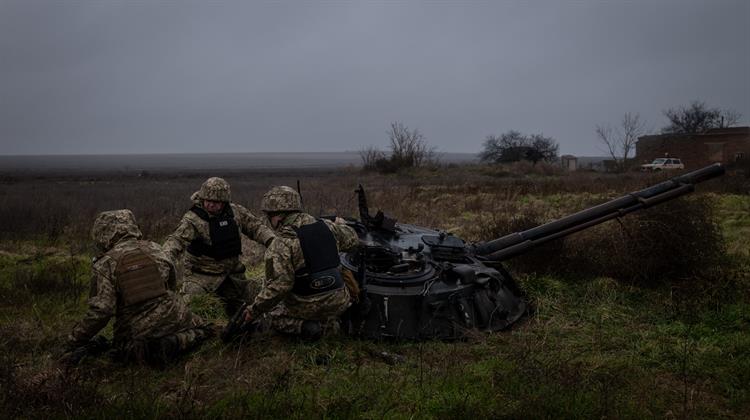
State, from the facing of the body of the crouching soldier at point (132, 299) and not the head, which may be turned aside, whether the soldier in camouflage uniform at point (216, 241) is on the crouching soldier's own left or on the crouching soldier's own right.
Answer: on the crouching soldier's own right

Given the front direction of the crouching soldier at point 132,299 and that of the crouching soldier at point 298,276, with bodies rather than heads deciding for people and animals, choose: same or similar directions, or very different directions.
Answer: same or similar directions

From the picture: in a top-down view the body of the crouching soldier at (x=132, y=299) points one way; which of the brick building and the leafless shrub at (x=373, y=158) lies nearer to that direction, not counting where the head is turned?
the leafless shrub

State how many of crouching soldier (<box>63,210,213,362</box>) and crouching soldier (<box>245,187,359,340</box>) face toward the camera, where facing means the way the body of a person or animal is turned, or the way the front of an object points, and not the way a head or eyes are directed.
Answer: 0
